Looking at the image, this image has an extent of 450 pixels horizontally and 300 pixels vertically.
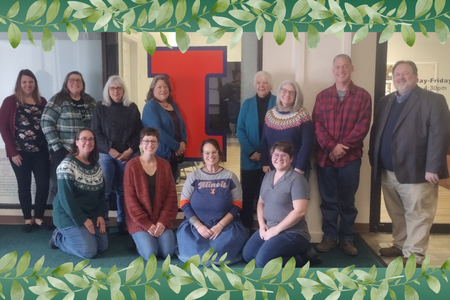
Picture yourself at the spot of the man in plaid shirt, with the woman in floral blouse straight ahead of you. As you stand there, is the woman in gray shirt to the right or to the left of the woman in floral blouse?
left

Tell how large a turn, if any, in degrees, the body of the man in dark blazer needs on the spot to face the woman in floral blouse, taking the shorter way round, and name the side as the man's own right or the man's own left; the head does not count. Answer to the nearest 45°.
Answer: approximately 45° to the man's own right

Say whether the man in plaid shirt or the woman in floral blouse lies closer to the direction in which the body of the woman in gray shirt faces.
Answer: the woman in floral blouse

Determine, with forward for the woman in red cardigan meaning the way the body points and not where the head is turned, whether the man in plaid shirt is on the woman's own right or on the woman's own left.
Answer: on the woman's own left

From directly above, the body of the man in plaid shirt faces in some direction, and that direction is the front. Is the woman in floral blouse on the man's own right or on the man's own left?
on the man's own right

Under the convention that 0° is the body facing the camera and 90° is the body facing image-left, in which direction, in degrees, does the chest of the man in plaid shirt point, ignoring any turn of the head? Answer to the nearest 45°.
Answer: approximately 0°

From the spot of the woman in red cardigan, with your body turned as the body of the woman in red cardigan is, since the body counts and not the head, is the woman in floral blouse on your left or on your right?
on your right

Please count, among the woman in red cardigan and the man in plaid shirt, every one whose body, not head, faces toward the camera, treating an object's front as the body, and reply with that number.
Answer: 2

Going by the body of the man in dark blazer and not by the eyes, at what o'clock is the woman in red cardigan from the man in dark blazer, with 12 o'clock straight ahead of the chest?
The woman in red cardigan is roughly at 1 o'clock from the man in dark blazer.
